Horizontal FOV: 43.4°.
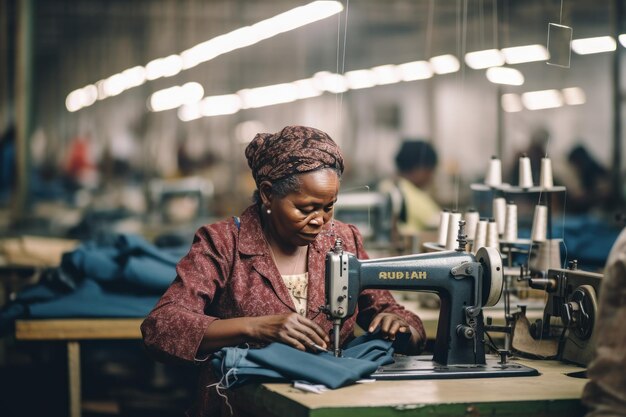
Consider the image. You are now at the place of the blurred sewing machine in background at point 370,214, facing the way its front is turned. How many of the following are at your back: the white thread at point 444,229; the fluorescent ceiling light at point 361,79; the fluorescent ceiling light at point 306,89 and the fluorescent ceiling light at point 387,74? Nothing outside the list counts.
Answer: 3

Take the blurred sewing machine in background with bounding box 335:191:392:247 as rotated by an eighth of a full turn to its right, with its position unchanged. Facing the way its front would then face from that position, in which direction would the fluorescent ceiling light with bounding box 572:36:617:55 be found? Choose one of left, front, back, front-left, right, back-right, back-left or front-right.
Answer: back

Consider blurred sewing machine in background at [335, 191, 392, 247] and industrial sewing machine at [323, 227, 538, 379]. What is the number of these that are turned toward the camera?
2

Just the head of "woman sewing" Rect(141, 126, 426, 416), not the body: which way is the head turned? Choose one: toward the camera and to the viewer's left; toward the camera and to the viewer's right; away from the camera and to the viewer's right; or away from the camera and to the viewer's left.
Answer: toward the camera and to the viewer's right

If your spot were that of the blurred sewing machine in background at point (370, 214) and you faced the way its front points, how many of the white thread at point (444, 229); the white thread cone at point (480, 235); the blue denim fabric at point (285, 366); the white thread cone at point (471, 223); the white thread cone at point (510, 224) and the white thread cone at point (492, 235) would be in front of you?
6

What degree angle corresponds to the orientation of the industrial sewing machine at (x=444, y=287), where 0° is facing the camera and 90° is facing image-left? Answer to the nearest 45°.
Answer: approximately 0°

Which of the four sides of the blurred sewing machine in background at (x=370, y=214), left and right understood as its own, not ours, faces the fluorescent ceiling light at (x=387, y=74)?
back

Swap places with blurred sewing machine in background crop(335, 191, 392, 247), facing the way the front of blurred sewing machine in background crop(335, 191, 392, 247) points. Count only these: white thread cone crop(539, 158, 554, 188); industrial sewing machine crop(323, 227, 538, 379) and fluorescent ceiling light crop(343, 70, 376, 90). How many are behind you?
1

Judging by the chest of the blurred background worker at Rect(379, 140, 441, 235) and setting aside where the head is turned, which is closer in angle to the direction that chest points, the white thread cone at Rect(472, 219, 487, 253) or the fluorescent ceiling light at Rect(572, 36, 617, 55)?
the white thread cone

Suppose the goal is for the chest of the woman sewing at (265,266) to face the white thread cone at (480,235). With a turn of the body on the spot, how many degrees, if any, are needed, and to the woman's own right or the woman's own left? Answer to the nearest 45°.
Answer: approximately 90° to the woman's own left

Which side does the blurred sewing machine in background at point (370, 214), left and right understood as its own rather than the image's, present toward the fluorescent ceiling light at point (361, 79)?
back

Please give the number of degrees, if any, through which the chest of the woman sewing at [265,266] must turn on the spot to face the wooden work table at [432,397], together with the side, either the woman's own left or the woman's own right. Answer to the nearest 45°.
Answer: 0° — they already face it
